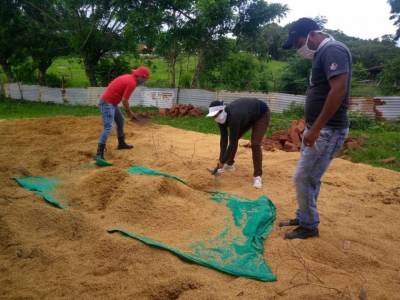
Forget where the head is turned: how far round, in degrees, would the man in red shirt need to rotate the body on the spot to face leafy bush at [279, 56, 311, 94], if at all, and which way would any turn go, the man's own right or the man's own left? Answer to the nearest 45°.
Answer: approximately 45° to the man's own left

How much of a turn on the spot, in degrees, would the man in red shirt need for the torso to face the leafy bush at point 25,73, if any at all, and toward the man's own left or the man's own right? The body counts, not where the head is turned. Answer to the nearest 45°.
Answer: approximately 90° to the man's own left

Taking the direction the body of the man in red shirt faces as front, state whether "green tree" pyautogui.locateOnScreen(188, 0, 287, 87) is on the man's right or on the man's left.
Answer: on the man's left

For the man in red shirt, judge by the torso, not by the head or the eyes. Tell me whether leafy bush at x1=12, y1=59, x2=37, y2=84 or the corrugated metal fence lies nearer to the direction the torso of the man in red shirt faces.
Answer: the corrugated metal fence

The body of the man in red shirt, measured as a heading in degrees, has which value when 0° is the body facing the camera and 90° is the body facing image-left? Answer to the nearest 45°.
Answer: approximately 270°

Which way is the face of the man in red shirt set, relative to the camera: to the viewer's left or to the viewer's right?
to the viewer's right

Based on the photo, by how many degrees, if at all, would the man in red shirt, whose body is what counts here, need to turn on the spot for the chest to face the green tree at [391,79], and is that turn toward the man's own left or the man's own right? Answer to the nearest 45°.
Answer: approximately 45° to the man's own left

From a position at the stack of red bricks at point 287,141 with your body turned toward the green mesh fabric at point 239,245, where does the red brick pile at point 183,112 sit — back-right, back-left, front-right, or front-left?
back-right

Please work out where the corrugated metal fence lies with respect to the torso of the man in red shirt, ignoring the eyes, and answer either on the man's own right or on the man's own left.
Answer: on the man's own left

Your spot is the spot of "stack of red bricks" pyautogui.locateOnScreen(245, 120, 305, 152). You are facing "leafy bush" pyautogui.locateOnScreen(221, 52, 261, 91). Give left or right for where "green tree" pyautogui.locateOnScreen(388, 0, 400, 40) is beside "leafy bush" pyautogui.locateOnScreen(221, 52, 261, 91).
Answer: right

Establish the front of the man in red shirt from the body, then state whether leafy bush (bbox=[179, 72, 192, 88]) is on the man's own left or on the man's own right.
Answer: on the man's own left

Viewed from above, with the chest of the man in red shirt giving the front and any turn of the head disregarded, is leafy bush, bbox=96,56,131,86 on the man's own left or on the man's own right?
on the man's own left

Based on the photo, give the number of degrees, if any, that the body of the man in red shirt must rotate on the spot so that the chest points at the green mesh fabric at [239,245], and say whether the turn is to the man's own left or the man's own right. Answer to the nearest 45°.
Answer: approximately 90° to the man's own right
